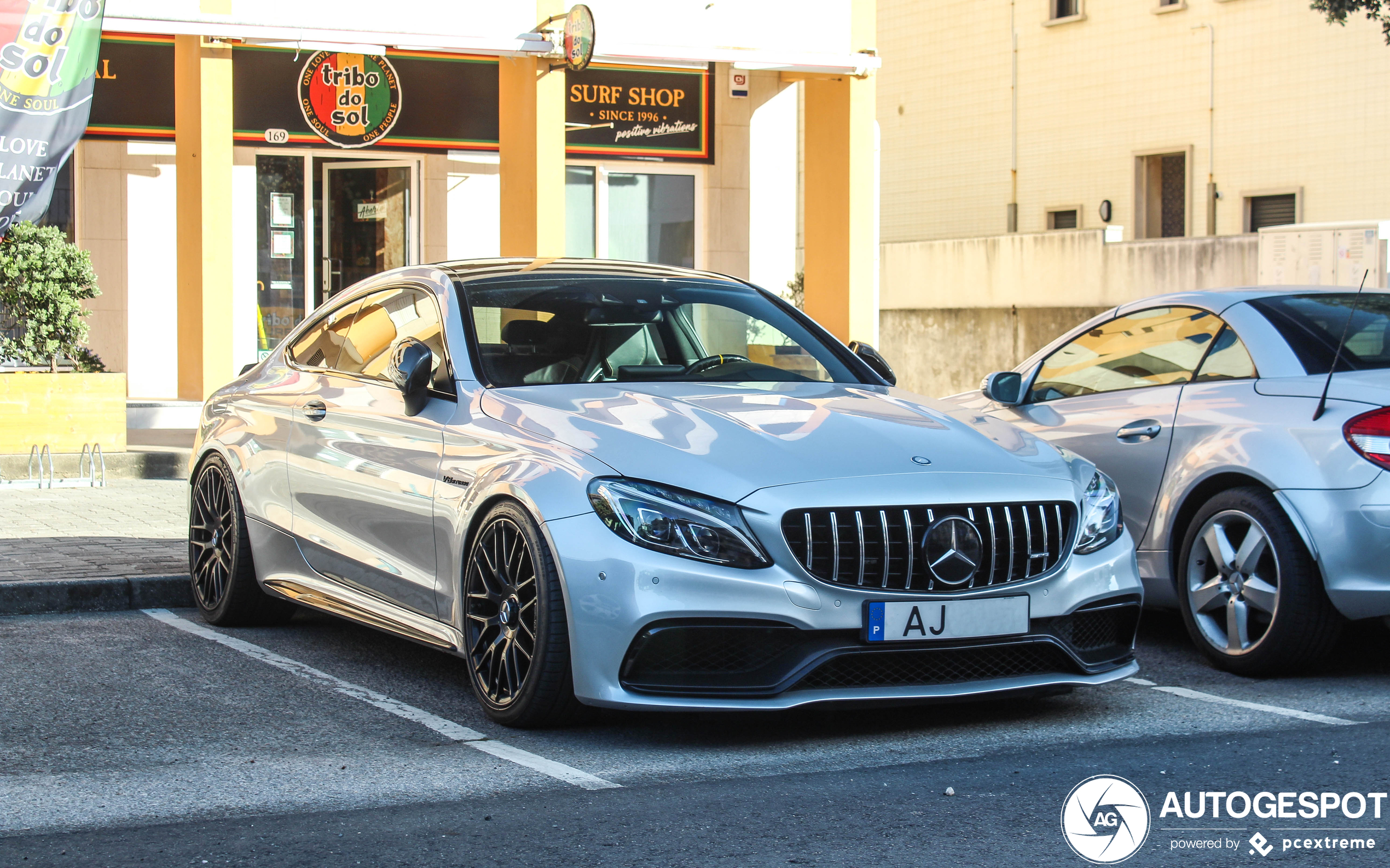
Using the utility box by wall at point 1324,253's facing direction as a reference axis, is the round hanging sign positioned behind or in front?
in front

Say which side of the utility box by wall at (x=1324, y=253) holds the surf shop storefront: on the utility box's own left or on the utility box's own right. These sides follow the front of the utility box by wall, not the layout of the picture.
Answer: on the utility box's own right

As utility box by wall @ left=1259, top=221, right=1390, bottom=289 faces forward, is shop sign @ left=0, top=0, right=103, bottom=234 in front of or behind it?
in front

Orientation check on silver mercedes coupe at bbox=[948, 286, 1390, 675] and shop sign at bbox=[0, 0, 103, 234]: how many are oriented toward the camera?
1

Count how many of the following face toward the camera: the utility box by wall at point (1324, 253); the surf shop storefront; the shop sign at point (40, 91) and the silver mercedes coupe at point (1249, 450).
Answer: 3

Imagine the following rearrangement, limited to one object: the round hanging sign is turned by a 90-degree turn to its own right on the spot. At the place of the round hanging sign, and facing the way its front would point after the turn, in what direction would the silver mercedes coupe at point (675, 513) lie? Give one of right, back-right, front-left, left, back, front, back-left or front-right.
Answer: back-left

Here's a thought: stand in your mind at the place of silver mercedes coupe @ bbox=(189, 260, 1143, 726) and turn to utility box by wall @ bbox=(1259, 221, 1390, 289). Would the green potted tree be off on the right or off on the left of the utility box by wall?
left

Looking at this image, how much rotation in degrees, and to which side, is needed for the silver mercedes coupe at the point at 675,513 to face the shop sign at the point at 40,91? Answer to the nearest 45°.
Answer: approximately 180°

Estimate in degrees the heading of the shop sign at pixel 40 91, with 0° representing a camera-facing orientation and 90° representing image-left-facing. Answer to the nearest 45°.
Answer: approximately 0°

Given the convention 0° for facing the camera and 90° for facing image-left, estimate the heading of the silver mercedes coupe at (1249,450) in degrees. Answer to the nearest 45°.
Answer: approximately 135°
